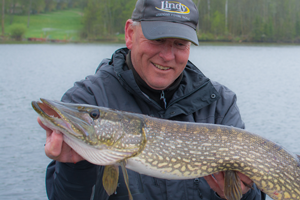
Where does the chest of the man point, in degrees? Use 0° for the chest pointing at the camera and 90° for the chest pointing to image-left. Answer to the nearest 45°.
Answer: approximately 0°

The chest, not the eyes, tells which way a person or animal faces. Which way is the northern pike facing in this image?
to the viewer's left
